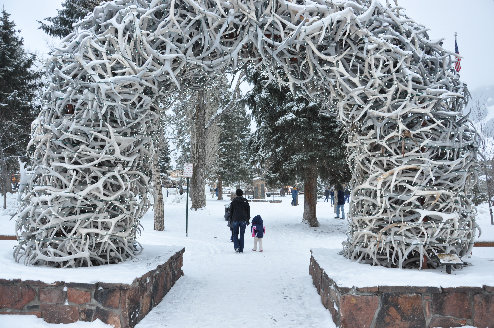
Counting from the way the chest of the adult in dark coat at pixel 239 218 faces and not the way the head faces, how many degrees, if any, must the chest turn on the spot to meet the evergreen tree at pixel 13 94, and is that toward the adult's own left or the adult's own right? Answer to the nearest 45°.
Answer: approximately 45° to the adult's own left

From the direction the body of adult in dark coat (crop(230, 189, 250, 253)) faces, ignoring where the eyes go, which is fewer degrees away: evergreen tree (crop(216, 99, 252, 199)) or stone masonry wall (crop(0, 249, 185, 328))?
the evergreen tree

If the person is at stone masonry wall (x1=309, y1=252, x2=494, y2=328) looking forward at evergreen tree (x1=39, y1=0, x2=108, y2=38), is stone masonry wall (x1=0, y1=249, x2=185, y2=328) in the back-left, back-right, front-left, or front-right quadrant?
front-left

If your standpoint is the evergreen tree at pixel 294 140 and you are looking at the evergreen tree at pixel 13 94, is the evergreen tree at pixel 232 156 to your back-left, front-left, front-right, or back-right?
front-right

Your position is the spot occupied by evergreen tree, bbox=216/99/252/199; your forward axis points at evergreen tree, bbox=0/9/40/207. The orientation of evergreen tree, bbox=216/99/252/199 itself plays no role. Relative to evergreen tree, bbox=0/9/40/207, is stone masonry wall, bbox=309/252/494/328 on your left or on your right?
left

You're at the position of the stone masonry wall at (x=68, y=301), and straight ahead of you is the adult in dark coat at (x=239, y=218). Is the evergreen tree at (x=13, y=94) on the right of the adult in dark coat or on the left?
left

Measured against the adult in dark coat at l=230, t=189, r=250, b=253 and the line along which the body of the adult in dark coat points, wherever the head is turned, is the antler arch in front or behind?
behind

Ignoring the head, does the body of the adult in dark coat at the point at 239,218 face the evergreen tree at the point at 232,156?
yes

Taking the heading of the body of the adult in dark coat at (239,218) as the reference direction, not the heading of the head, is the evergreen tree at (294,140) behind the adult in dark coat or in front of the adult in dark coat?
in front

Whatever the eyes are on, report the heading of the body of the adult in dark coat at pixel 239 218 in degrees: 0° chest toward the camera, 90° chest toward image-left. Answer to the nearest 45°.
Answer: approximately 180°
